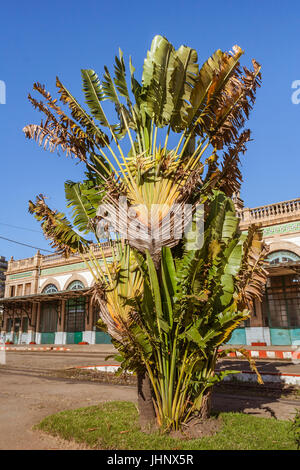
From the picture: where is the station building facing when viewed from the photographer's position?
facing the viewer and to the left of the viewer

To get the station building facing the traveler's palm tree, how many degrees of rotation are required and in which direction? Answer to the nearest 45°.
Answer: approximately 45° to its left
